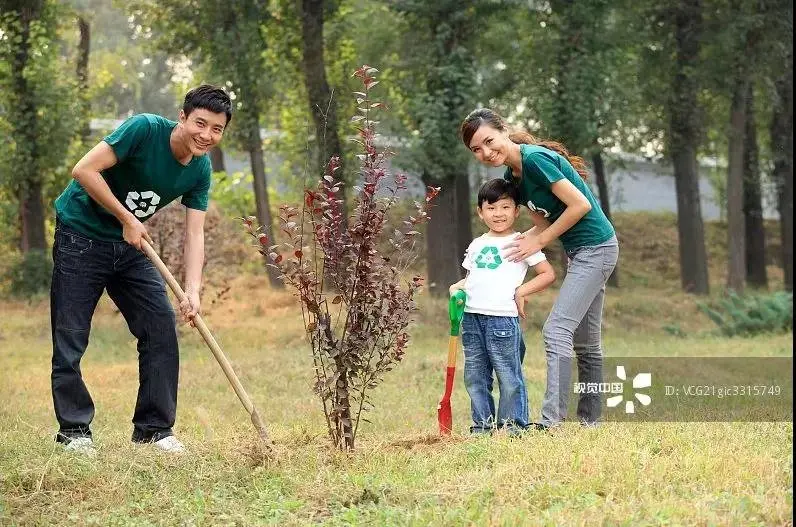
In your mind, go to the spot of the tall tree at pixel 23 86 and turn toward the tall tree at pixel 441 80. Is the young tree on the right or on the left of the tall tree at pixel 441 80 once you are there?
right

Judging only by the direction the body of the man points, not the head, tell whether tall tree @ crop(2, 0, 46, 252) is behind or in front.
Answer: behind

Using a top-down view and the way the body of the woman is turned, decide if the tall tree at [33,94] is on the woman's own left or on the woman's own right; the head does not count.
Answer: on the woman's own right

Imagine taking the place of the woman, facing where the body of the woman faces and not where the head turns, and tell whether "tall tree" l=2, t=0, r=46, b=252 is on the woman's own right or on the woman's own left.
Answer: on the woman's own right

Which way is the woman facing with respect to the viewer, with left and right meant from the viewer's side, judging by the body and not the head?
facing to the left of the viewer

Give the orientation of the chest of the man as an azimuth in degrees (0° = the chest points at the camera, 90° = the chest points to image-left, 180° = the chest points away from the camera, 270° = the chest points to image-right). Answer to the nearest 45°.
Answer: approximately 315°

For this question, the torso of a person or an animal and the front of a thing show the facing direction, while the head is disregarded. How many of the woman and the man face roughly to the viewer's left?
1

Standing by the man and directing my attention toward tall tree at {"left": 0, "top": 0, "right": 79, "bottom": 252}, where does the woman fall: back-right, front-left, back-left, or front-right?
back-right

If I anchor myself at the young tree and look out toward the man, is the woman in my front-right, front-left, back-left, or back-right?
back-right

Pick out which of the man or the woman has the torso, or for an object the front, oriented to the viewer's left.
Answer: the woman
